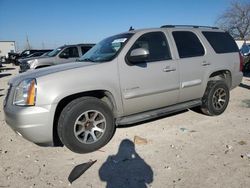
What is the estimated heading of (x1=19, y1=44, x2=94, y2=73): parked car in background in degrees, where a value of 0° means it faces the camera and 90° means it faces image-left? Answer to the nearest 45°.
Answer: approximately 45°

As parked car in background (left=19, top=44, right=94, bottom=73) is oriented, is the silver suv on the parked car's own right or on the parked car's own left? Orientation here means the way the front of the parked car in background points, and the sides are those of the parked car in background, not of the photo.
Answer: on the parked car's own left

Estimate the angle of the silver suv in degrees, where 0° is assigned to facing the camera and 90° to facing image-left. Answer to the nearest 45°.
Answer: approximately 45°

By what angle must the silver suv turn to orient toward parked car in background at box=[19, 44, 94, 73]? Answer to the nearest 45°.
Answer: approximately 135° to its right
